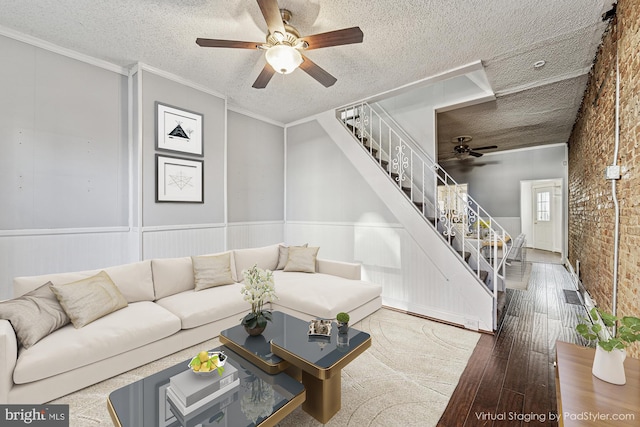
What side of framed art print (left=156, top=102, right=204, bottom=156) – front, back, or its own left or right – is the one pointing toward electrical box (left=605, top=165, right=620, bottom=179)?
front

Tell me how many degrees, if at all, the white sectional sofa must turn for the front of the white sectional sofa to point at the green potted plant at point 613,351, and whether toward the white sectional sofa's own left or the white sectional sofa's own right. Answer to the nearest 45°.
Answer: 0° — it already faces it

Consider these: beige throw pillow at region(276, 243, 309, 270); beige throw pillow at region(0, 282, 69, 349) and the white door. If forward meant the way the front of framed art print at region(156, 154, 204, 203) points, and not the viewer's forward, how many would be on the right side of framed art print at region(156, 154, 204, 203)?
1

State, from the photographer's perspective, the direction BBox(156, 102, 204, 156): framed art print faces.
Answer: facing the viewer and to the right of the viewer

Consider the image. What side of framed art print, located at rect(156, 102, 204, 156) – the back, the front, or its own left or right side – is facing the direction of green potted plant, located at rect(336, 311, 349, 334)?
front

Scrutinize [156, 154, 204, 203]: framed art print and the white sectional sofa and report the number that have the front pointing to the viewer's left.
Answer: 0

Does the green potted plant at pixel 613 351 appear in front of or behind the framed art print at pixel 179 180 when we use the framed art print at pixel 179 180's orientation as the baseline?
in front

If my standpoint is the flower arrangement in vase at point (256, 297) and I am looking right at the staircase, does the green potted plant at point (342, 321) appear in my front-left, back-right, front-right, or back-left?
front-right

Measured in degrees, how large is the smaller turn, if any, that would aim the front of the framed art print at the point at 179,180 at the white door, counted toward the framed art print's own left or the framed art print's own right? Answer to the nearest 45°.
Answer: approximately 45° to the framed art print's own left

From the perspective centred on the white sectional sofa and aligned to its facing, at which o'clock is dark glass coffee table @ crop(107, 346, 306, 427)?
The dark glass coffee table is roughly at 1 o'clock from the white sectional sofa.

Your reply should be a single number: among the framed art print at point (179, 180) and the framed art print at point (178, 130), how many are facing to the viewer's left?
0

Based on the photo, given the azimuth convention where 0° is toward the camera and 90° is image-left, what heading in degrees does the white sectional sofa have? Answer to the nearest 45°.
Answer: approximately 315°

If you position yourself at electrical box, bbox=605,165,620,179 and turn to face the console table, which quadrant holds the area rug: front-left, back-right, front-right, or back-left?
front-right

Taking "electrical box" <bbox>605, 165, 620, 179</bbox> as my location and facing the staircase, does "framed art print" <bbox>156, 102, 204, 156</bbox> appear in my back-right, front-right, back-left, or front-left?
front-left
